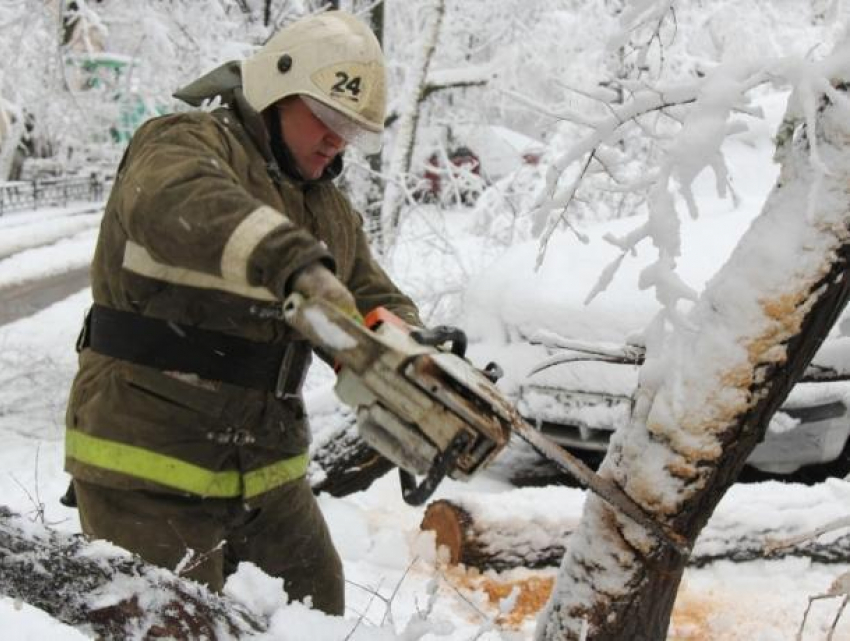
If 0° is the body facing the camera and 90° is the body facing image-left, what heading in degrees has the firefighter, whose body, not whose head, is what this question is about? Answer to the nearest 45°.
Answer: approximately 315°

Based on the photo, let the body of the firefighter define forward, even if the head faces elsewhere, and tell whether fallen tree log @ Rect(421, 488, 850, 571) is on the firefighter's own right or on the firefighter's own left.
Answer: on the firefighter's own left

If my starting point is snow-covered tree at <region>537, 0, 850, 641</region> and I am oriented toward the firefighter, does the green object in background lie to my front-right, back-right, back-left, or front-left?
front-right

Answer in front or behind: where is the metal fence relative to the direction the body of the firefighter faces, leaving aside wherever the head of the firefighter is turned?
behind

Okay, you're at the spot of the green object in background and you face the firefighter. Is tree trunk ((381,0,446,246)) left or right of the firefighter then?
left

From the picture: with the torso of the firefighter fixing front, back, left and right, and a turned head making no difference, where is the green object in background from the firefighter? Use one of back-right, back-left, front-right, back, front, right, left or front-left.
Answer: back-left

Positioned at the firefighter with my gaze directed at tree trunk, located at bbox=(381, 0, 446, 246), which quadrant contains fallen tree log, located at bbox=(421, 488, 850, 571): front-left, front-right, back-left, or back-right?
front-right

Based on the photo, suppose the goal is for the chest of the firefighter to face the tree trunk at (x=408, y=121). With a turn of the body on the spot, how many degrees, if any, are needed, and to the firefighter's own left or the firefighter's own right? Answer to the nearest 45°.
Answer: approximately 135° to the firefighter's own left

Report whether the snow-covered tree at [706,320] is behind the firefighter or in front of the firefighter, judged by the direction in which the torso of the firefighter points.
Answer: in front
